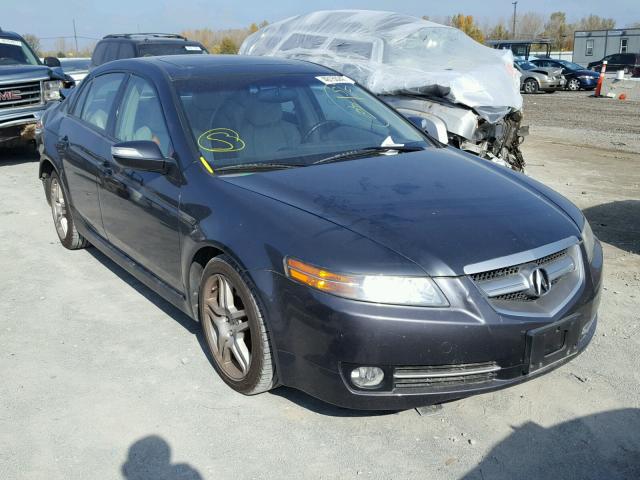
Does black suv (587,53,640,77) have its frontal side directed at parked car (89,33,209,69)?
no

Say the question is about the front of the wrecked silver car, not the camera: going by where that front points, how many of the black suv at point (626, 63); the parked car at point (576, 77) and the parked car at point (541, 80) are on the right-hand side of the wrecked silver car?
0

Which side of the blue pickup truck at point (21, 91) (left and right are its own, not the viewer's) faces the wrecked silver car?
front

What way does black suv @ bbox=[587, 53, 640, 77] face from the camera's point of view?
to the viewer's left

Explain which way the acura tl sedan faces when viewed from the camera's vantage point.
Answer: facing the viewer and to the right of the viewer

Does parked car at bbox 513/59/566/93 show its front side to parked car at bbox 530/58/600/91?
no

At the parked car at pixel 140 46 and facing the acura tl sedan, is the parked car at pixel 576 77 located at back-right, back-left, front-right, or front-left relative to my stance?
back-left

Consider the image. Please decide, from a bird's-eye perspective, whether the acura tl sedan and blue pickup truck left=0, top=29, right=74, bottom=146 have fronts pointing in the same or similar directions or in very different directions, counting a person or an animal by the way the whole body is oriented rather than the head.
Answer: same or similar directions

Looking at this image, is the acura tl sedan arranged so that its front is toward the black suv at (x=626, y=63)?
no

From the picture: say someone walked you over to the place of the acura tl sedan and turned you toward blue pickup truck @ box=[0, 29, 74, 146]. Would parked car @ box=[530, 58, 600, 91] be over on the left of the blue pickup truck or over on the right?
right

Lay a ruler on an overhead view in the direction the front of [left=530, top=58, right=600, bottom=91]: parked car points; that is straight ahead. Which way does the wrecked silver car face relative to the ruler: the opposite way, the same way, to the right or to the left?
the same way

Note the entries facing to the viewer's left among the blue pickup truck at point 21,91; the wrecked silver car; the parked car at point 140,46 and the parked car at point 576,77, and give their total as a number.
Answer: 0
